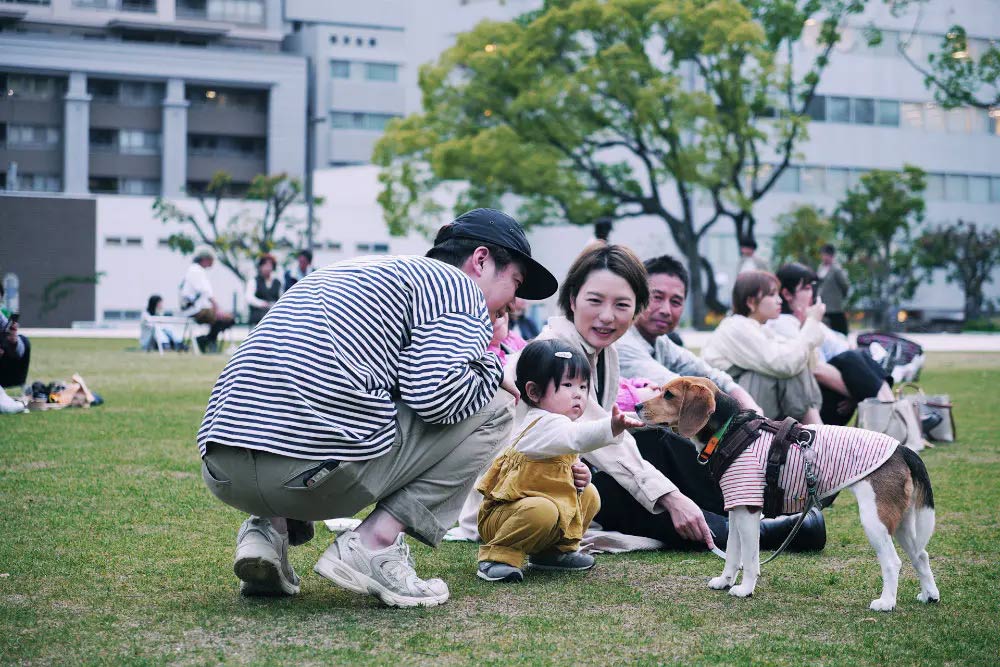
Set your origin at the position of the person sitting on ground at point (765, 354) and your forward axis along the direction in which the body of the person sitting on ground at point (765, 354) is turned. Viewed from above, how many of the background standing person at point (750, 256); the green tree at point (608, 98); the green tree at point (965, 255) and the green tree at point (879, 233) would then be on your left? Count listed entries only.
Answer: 4

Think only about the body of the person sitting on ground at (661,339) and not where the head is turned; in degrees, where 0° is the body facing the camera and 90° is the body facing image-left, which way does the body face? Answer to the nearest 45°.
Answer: approximately 315°

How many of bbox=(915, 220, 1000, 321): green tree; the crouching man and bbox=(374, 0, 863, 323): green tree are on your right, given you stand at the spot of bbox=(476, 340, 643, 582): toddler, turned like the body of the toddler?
1

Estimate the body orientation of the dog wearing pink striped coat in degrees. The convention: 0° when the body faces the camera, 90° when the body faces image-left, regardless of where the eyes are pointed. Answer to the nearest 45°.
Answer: approximately 90°

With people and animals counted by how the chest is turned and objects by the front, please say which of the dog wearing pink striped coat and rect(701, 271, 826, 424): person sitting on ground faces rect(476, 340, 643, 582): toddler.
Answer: the dog wearing pink striped coat

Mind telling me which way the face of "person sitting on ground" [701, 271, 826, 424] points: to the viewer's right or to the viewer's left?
to the viewer's right

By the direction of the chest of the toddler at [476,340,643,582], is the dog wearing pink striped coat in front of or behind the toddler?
in front

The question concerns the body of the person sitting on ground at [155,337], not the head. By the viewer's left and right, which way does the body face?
facing to the right of the viewer

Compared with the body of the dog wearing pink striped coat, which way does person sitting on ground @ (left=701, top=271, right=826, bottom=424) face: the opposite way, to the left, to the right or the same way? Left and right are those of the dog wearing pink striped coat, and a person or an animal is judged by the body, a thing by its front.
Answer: the opposite way
